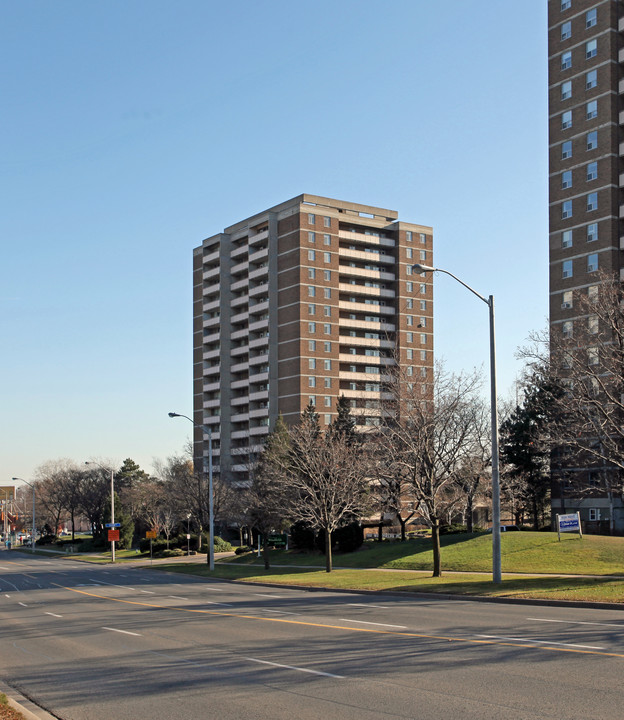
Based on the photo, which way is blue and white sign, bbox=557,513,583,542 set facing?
toward the camera

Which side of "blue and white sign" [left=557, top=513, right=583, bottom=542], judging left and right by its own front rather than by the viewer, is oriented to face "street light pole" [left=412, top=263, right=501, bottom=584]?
front

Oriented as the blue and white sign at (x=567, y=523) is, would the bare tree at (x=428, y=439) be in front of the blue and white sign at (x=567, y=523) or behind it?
in front

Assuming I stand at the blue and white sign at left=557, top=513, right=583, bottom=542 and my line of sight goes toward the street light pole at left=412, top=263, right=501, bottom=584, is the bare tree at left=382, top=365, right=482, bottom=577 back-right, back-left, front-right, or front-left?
front-right
